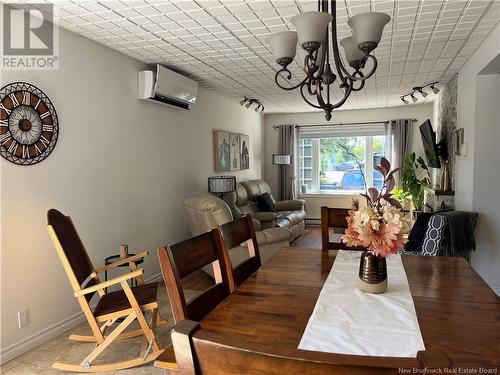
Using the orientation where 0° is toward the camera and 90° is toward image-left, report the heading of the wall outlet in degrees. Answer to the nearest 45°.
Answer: approximately 315°

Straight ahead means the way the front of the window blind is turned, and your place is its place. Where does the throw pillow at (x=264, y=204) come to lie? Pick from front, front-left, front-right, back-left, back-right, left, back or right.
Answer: front-right

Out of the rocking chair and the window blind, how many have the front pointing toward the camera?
1

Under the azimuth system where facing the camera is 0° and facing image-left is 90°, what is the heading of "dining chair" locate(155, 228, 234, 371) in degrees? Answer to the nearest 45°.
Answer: approximately 315°

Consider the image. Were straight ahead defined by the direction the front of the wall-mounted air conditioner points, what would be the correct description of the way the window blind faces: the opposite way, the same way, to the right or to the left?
to the right

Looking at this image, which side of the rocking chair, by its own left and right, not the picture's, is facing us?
right

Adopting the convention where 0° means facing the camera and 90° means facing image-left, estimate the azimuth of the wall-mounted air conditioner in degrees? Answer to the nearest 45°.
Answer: approximately 315°

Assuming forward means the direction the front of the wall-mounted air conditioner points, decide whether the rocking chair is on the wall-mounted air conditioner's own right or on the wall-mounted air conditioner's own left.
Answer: on the wall-mounted air conditioner's own right

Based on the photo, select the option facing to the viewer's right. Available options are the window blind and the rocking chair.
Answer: the rocking chair

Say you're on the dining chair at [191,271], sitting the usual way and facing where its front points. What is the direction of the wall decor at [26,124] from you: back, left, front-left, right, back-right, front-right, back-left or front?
back

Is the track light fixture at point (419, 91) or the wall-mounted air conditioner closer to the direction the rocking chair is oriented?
the track light fixture

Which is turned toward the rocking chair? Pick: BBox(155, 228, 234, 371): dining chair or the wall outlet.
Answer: the wall outlet

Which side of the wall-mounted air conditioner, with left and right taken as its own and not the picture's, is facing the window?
left
